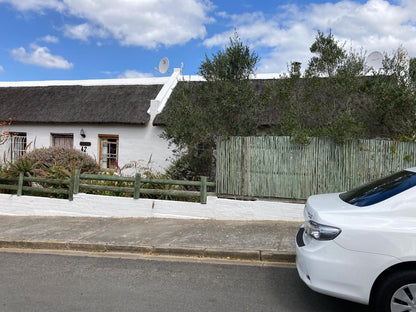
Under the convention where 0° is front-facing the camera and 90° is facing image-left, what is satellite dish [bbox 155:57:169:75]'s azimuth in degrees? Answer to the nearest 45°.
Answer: approximately 45°

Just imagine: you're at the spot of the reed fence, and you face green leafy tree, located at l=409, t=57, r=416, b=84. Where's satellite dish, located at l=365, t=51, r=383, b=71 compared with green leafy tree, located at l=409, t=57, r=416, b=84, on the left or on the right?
left

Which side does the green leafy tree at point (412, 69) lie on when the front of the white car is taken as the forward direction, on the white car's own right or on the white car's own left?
on the white car's own left

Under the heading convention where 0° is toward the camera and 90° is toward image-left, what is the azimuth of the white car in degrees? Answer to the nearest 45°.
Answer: approximately 270°

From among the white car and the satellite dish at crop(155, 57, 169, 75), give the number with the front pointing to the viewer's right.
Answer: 1

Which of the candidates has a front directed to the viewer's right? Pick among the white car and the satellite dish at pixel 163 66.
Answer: the white car

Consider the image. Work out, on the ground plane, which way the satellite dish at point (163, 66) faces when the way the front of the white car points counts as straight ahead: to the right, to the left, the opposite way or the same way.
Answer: to the right

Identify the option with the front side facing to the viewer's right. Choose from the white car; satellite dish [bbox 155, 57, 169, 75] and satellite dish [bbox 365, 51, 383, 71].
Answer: the white car
